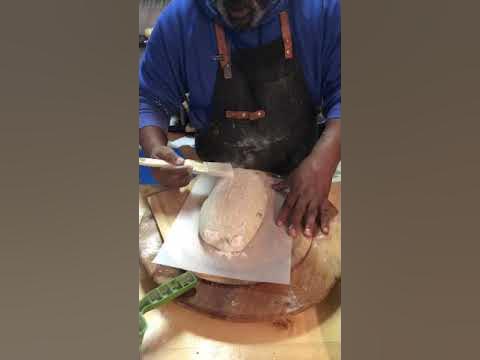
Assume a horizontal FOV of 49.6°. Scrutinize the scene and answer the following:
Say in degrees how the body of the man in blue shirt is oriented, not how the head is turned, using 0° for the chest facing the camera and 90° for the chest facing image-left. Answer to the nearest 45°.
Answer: approximately 0°
